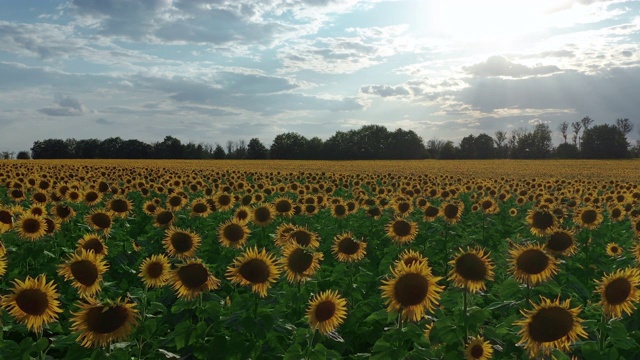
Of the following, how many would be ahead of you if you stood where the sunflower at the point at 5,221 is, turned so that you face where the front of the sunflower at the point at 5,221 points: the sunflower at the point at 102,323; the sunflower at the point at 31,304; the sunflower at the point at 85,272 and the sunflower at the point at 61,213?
3

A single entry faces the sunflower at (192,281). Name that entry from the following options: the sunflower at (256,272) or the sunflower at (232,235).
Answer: the sunflower at (232,235)

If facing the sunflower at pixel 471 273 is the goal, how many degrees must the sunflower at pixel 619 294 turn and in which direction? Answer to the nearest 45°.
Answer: approximately 45° to its right

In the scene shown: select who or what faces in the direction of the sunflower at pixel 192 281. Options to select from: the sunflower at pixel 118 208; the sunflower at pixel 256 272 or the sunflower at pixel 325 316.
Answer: the sunflower at pixel 118 208

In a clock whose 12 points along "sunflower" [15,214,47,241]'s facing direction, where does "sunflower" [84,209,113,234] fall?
"sunflower" [84,209,113,234] is roughly at 8 o'clock from "sunflower" [15,214,47,241].

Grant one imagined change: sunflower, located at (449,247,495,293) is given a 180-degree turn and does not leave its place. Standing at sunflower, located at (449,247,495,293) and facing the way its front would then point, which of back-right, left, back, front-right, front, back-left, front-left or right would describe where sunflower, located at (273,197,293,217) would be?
front-left

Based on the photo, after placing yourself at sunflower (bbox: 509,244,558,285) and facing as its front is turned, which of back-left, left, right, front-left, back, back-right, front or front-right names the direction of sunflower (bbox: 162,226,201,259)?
right

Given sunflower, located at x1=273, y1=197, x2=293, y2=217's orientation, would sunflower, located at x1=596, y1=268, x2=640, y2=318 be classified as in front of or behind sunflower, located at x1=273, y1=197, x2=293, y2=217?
in front

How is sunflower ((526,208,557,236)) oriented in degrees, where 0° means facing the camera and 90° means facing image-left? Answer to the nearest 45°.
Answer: approximately 0°

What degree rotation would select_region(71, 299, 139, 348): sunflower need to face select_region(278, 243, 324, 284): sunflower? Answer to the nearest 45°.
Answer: approximately 90° to its left

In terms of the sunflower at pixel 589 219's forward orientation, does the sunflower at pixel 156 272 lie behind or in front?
in front

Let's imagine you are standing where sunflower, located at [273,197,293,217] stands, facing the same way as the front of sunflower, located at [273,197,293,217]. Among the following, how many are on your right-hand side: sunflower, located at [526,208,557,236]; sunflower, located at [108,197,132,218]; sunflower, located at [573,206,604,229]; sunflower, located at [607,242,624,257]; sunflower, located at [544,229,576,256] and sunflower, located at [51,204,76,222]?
2

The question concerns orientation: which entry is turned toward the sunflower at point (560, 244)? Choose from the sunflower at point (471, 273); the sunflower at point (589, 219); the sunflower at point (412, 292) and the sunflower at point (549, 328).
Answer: the sunflower at point (589, 219)

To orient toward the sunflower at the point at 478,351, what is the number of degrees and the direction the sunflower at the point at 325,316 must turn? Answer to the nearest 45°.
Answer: approximately 90° to its left
